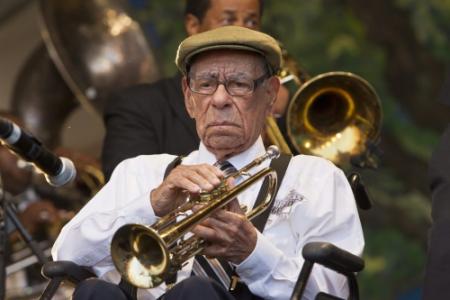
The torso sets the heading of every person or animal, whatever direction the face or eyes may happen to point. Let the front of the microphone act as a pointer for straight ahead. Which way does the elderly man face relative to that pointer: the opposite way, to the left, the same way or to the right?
to the right

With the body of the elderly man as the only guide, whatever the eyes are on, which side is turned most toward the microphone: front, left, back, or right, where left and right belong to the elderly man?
right

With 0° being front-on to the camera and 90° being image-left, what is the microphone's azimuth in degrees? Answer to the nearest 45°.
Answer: approximately 270°
